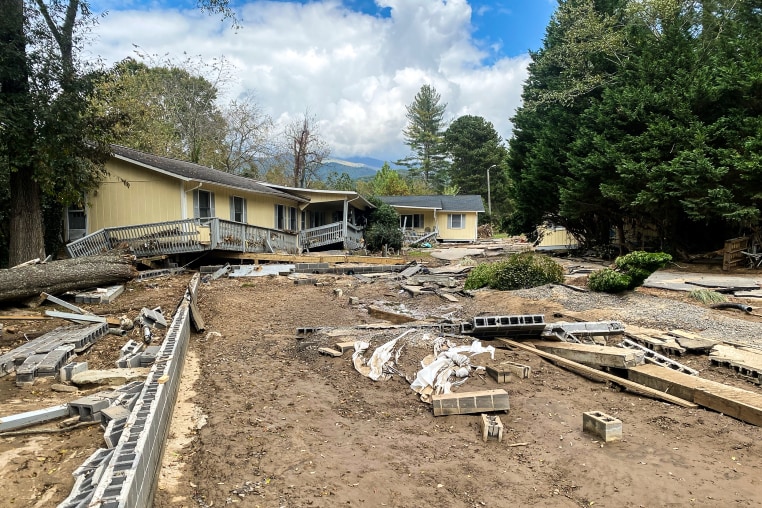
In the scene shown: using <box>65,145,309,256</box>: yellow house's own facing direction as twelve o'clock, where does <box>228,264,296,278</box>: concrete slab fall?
The concrete slab is roughly at 12 o'clock from the yellow house.

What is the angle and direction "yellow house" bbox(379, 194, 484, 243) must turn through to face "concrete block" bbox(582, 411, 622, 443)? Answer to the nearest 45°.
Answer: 0° — it already faces it

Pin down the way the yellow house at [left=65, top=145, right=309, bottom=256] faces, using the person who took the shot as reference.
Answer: facing the viewer and to the right of the viewer

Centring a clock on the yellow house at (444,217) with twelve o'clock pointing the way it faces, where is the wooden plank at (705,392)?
The wooden plank is roughly at 12 o'clock from the yellow house.

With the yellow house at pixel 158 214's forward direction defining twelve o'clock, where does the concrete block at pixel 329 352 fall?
The concrete block is roughly at 1 o'clock from the yellow house.

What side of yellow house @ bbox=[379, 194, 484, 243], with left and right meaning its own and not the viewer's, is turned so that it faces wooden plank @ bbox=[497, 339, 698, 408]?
front

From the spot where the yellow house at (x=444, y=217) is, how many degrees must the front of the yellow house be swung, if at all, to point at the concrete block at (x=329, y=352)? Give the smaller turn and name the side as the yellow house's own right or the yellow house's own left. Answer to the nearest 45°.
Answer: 0° — it already faces it

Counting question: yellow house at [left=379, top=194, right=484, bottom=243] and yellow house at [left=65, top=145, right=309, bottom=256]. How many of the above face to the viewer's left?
0

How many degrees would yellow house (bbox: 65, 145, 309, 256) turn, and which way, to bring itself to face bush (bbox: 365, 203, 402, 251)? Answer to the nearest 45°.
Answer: approximately 90° to its left

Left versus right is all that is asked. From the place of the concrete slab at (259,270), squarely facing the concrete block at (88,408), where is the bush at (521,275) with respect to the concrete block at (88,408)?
left

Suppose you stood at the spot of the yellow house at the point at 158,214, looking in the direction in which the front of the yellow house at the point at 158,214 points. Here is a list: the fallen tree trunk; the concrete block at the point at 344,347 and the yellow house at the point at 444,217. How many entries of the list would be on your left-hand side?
1

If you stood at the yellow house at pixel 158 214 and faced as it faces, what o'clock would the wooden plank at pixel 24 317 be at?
The wooden plank is roughly at 2 o'clock from the yellow house.
